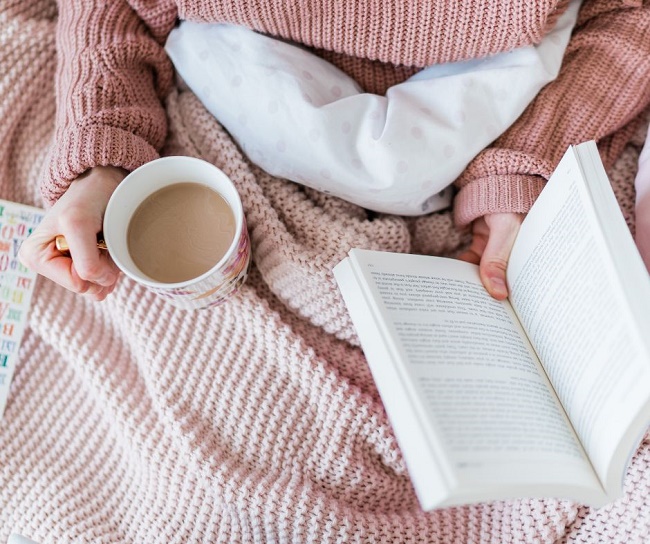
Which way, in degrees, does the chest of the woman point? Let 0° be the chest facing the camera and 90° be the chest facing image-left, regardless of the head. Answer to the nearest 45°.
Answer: approximately 0°
